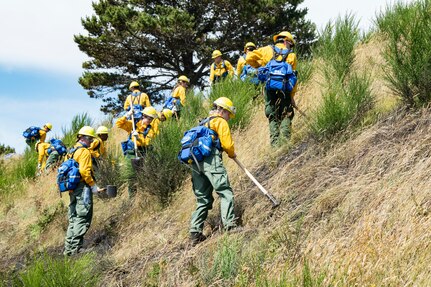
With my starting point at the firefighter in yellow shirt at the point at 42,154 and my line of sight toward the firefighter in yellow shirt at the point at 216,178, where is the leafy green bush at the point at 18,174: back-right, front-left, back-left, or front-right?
back-right

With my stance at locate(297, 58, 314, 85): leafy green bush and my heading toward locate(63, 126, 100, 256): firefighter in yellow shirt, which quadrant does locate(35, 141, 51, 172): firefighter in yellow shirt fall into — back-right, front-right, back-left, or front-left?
front-right

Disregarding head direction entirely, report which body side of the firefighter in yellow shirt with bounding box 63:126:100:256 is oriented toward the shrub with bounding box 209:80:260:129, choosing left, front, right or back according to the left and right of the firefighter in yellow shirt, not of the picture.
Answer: front

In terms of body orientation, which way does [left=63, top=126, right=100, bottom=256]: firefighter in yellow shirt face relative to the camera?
to the viewer's right

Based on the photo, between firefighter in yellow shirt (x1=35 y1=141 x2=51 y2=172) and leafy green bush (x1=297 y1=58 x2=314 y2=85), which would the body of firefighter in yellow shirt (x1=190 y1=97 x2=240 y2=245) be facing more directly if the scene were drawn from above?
the leafy green bush

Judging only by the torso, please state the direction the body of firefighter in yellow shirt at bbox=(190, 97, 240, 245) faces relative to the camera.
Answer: to the viewer's right
